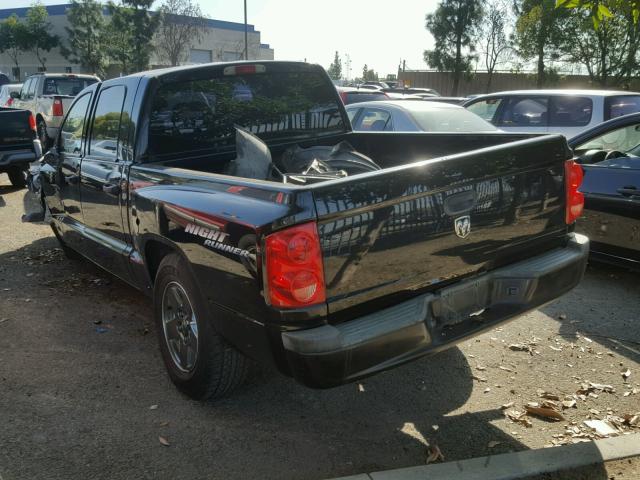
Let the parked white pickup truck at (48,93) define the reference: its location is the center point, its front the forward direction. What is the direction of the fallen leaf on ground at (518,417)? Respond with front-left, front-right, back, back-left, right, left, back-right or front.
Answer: back-left

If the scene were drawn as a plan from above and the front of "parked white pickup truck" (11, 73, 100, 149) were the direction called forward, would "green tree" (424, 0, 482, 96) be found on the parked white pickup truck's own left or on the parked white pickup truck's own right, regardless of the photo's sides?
on the parked white pickup truck's own right

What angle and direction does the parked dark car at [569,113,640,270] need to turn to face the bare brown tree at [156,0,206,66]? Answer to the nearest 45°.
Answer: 0° — it already faces it

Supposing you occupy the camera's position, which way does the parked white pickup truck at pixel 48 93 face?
facing away from the viewer and to the left of the viewer

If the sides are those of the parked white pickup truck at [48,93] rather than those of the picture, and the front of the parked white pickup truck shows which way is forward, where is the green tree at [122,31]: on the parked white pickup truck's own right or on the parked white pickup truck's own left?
on the parked white pickup truck's own right

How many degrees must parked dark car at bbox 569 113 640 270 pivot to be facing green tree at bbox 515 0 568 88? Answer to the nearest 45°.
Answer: approximately 45° to its right

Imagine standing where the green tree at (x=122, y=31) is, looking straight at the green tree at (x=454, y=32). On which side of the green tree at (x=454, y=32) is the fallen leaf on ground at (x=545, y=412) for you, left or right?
right

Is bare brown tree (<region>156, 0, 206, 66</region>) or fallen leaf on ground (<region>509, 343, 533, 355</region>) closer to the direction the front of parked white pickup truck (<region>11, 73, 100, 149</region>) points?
the bare brown tree

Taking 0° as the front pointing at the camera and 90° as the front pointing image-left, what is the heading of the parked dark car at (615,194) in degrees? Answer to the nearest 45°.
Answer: approximately 135°

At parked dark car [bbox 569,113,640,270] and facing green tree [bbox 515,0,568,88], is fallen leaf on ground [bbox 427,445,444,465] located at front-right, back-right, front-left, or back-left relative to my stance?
back-left

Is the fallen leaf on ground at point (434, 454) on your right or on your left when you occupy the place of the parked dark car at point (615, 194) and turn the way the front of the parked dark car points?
on your left

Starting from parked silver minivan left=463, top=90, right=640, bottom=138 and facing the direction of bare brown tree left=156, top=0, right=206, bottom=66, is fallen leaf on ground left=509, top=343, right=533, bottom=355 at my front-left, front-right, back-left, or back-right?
back-left

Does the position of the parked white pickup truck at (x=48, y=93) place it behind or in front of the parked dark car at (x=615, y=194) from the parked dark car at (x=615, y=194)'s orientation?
in front

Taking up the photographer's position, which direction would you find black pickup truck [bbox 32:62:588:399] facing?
facing away from the viewer and to the left of the viewer
